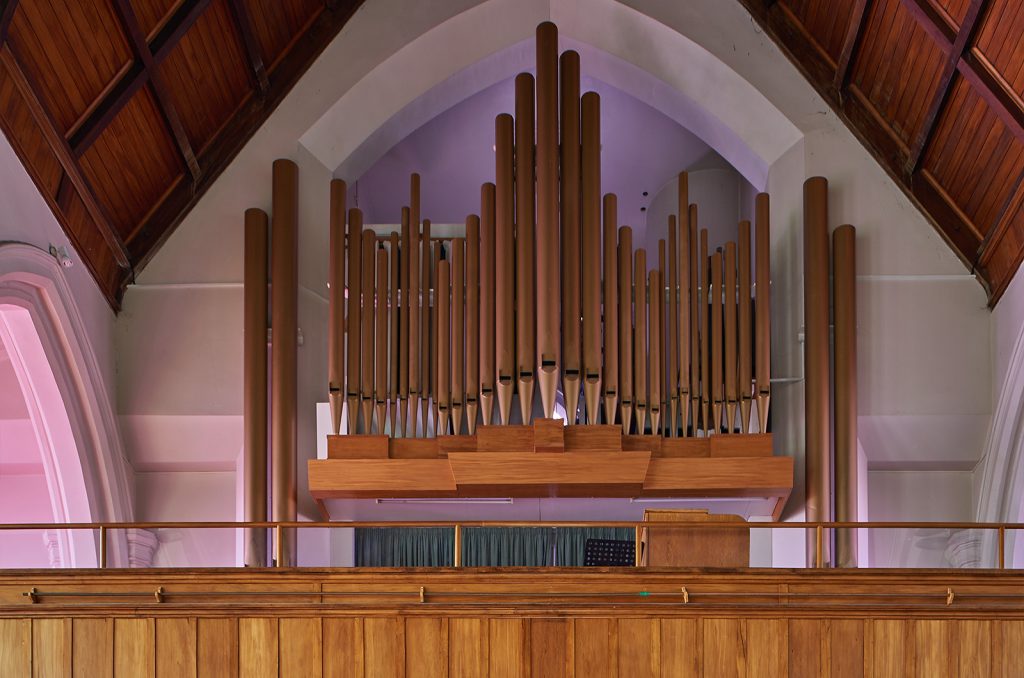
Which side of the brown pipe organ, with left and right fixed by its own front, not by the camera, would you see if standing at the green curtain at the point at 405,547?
right

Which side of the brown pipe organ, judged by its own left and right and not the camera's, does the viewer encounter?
front
